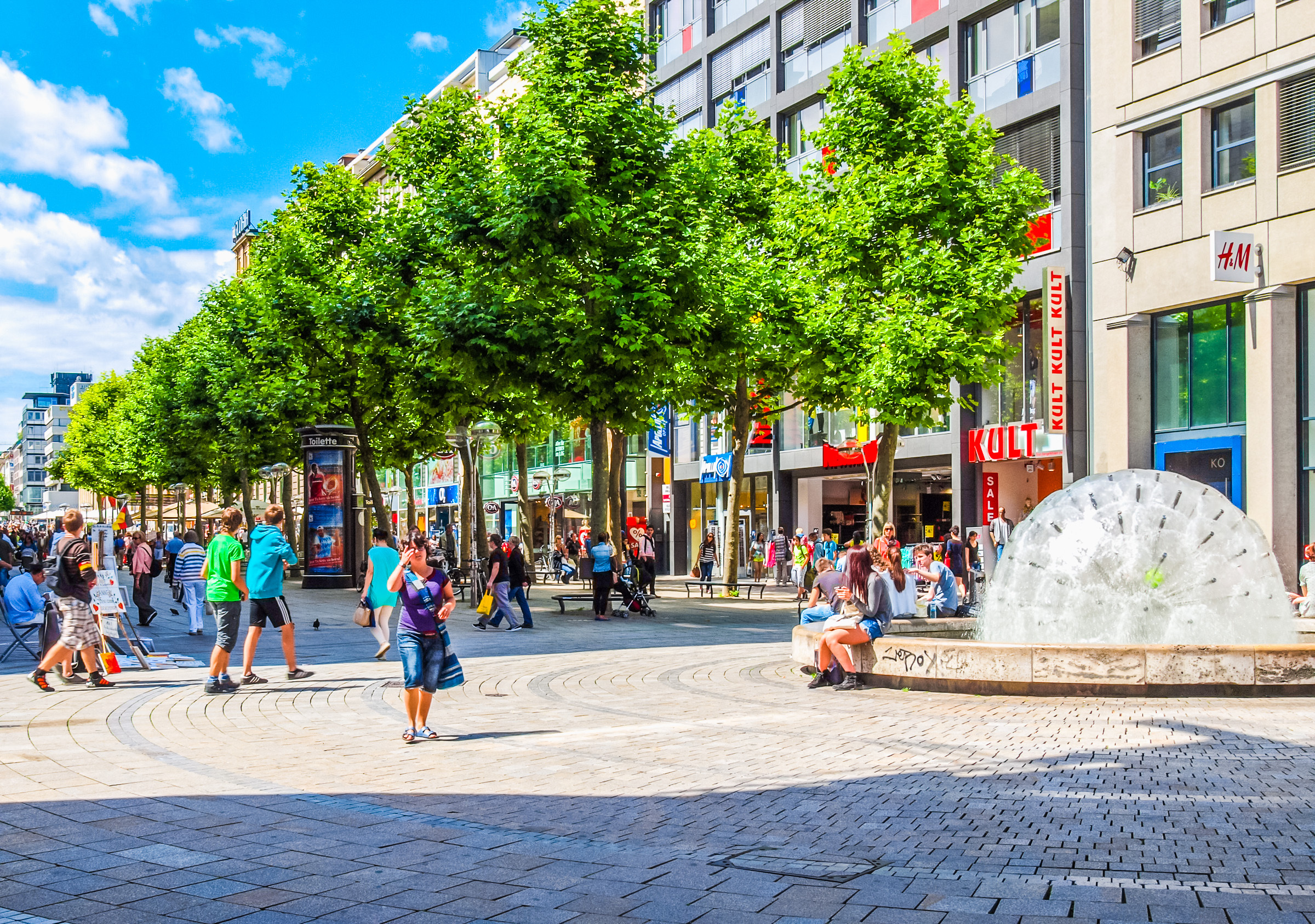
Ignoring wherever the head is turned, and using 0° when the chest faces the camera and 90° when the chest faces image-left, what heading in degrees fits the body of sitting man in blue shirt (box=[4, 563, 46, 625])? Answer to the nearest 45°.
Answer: approximately 225°

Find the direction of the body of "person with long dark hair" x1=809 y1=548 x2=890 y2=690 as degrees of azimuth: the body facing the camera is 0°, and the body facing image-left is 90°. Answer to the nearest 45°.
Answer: approximately 90°

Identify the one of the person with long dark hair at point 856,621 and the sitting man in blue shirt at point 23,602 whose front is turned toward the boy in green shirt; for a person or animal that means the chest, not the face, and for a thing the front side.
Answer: the person with long dark hair

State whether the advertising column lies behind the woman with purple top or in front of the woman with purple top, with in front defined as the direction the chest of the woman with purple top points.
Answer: behind

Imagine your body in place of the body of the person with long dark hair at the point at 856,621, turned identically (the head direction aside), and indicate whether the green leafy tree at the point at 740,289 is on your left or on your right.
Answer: on your right

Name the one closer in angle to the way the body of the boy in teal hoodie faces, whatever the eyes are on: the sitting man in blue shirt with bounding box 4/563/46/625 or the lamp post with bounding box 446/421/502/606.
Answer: the lamp post

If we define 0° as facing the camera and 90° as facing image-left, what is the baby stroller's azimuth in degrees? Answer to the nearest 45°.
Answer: approximately 270°
